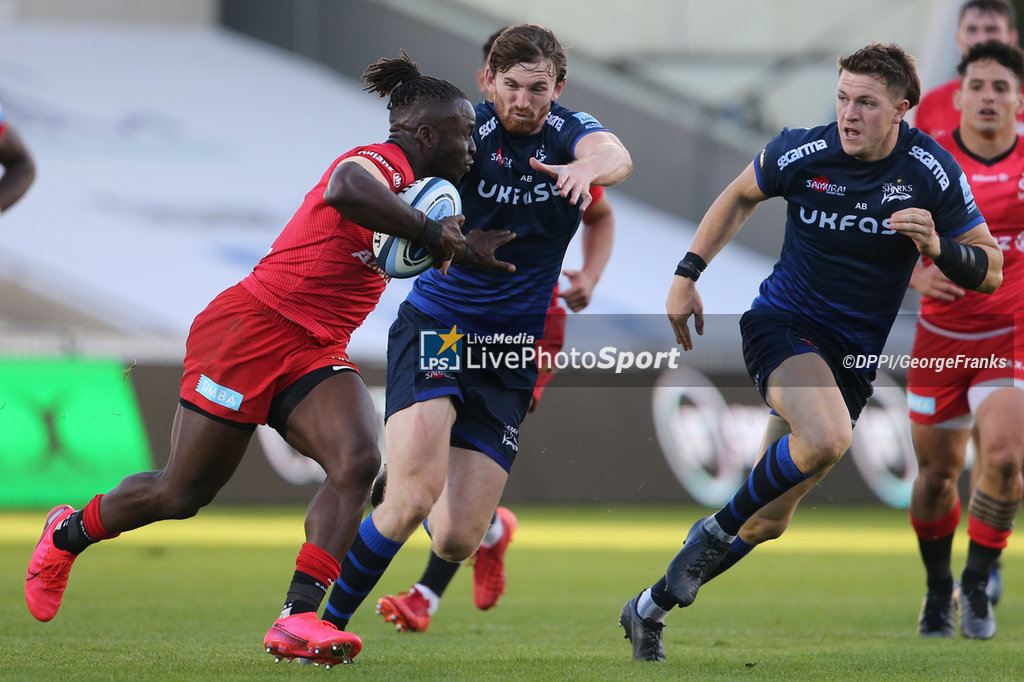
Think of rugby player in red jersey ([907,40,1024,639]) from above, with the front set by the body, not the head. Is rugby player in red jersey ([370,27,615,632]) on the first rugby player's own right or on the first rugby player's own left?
on the first rugby player's own right

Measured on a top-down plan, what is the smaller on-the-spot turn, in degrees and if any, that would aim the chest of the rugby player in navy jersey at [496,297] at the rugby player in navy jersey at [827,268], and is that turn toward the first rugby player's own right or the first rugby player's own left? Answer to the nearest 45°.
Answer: approximately 90° to the first rugby player's own left

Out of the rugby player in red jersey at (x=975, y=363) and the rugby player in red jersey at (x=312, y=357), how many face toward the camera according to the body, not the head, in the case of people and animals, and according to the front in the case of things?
1

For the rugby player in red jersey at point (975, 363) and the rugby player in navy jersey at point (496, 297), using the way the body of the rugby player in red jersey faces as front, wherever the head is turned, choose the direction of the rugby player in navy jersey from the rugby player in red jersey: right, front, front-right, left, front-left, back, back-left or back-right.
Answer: front-right

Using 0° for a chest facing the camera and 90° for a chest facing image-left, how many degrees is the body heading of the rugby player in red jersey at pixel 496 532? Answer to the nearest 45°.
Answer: approximately 45°
